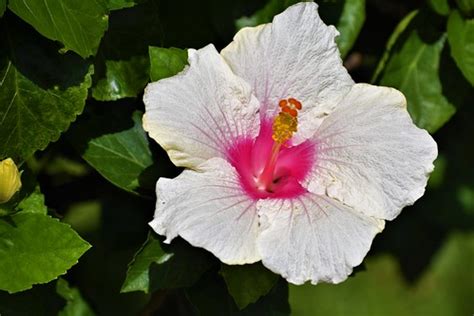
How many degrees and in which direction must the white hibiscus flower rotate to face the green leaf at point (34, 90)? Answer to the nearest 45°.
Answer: approximately 90° to its right

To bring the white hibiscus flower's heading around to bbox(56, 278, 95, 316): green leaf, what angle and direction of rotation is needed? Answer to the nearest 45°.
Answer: approximately 90° to its right

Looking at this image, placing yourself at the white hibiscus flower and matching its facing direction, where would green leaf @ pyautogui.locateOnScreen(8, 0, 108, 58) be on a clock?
The green leaf is roughly at 3 o'clock from the white hibiscus flower.

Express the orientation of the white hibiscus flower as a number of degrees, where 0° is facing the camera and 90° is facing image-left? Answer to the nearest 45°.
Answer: approximately 0°

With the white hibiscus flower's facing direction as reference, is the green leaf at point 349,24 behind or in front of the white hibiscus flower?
behind

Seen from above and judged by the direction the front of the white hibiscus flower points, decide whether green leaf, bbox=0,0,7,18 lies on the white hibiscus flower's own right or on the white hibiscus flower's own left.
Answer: on the white hibiscus flower's own right

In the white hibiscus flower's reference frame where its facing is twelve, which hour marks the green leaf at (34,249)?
The green leaf is roughly at 2 o'clock from the white hibiscus flower.

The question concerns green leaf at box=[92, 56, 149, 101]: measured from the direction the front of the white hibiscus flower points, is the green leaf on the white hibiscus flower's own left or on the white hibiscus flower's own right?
on the white hibiscus flower's own right
